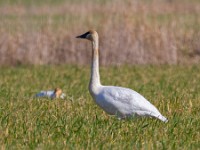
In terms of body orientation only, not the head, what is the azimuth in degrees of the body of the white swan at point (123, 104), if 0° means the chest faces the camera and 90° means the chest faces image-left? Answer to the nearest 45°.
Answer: approximately 90°
